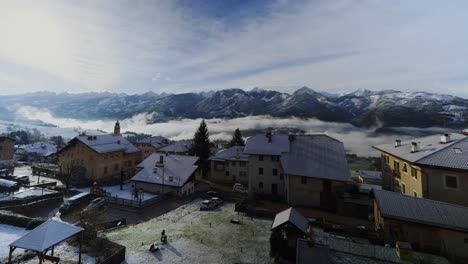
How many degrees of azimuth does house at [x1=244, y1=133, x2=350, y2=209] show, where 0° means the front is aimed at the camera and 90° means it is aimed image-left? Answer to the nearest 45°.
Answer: approximately 0°

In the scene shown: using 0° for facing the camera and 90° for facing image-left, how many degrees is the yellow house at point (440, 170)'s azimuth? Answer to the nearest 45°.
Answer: approximately 45°

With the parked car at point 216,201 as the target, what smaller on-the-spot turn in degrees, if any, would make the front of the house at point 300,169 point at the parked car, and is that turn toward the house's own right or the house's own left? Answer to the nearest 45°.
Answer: approximately 45° to the house's own right
